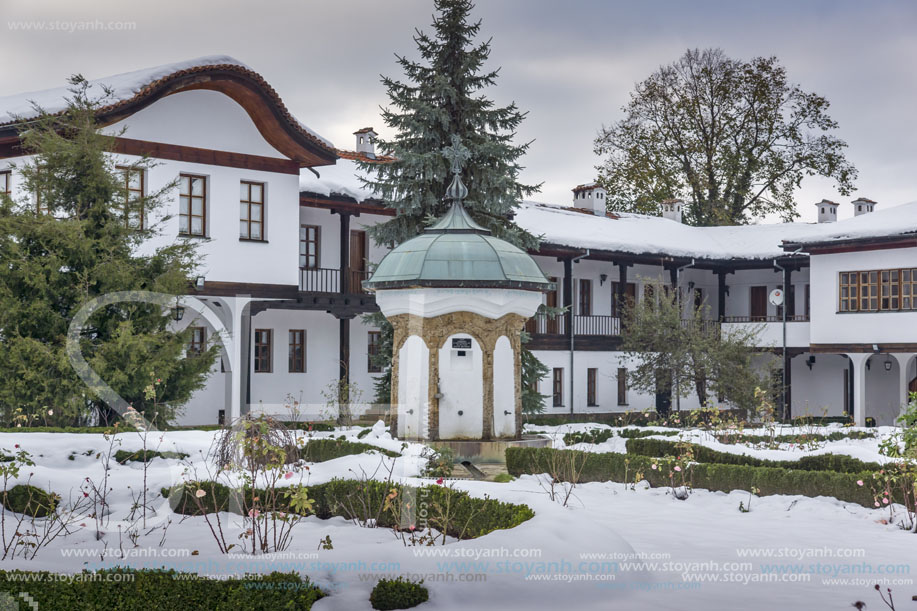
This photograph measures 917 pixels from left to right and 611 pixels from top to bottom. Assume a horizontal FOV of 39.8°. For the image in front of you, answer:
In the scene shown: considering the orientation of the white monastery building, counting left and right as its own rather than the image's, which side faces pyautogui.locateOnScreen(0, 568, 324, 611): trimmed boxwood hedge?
front

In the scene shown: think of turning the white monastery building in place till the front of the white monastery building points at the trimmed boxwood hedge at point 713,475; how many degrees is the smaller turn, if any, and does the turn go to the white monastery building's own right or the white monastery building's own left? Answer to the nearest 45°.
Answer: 0° — it already faces it

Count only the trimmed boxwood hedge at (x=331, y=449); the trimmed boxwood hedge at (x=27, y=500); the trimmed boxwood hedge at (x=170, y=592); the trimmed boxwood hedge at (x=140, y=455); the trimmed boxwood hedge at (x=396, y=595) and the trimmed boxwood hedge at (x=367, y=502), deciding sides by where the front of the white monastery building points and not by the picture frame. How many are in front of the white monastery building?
6

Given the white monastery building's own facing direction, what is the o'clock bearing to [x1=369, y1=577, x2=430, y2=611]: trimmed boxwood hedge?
The trimmed boxwood hedge is roughly at 12 o'clock from the white monastery building.

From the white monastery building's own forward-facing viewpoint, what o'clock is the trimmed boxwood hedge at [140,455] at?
The trimmed boxwood hedge is roughly at 12 o'clock from the white monastery building.

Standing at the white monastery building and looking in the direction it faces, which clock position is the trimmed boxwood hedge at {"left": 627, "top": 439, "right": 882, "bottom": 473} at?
The trimmed boxwood hedge is roughly at 11 o'clock from the white monastery building.

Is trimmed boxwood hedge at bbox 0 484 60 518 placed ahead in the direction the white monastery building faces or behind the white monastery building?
ahead

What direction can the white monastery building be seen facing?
toward the camera

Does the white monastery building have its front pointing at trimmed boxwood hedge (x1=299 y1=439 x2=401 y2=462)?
yes

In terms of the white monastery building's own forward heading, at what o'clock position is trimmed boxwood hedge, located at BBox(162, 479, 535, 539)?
The trimmed boxwood hedge is roughly at 12 o'clock from the white monastery building.

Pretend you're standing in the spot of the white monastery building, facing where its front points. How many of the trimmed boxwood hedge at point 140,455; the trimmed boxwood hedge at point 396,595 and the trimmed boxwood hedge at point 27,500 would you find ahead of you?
3
